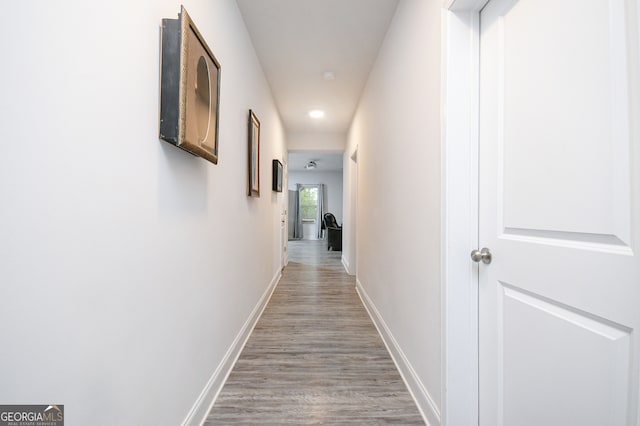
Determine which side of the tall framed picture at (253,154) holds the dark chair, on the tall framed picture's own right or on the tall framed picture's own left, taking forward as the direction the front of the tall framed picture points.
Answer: on the tall framed picture's own left

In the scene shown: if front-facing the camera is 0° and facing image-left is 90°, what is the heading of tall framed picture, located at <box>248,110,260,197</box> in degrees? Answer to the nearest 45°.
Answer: approximately 270°

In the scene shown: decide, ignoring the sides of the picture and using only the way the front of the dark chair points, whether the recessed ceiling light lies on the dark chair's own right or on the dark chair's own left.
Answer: on the dark chair's own right
